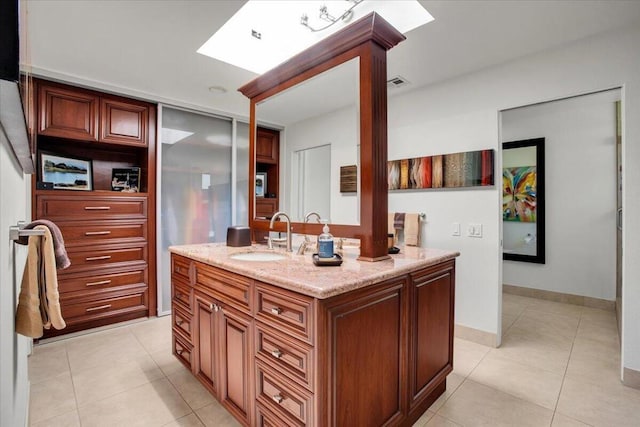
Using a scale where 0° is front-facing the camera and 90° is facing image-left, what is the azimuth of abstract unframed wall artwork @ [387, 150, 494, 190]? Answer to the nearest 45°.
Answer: approximately 45°

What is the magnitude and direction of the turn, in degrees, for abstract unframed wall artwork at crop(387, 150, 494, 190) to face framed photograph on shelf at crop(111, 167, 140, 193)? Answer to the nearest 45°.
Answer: approximately 45° to its right

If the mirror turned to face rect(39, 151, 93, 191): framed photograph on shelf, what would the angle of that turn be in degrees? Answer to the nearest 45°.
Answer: approximately 45° to its right

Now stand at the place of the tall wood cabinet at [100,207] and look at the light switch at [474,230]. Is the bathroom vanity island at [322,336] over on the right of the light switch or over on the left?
right

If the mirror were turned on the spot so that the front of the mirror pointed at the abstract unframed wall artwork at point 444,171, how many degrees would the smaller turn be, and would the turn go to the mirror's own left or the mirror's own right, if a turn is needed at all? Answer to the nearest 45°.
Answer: approximately 135° to the mirror's own left

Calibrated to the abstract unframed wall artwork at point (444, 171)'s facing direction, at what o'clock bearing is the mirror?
The mirror is roughly at 12 o'clock from the abstract unframed wall artwork.

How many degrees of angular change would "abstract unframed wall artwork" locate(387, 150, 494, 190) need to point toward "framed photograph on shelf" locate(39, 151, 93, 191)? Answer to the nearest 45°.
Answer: approximately 45° to its right

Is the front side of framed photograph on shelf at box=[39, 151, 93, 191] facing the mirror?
yes

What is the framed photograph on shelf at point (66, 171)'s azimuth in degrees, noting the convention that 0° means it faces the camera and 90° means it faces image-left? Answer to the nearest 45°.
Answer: approximately 315°
